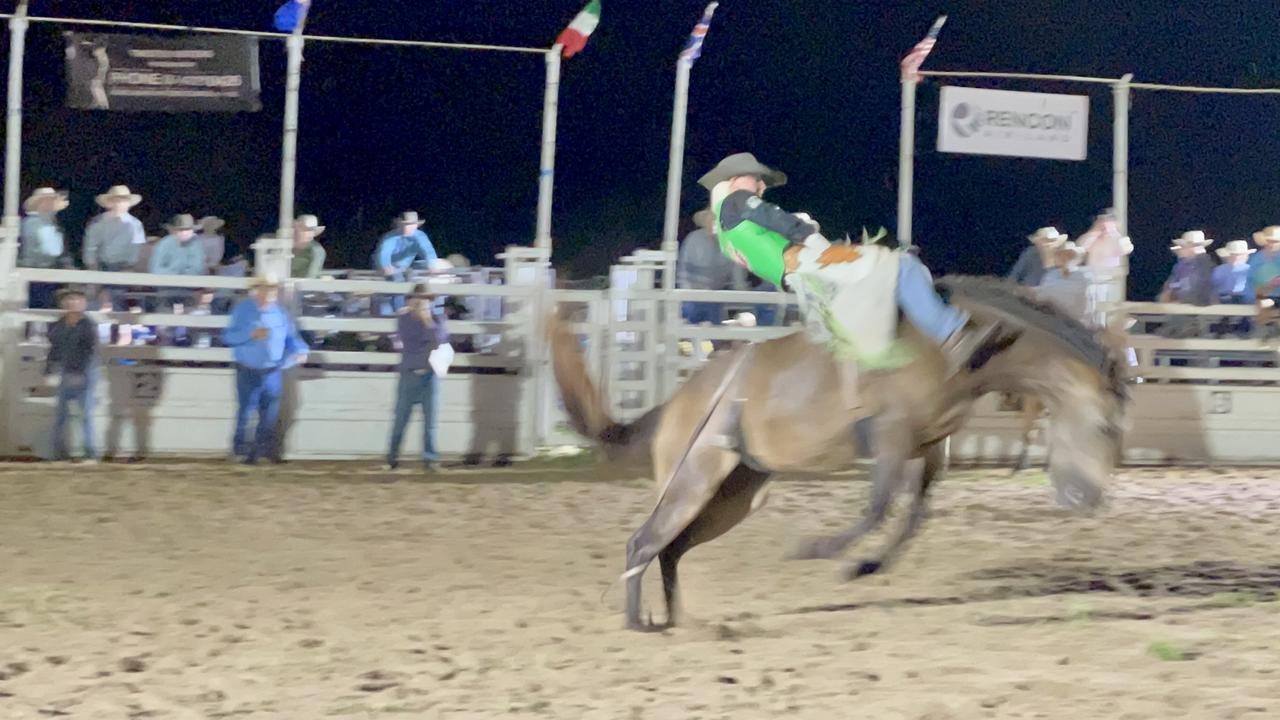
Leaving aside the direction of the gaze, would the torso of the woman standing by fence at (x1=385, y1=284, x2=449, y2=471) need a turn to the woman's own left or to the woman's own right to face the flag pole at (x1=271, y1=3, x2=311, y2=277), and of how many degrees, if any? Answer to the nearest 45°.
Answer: approximately 135° to the woman's own right

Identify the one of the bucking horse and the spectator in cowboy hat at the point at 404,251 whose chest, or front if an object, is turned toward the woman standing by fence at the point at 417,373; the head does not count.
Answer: the spectator in cowboy hat

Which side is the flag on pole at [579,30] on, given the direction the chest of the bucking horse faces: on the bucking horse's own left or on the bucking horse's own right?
on the bucking horse's own left

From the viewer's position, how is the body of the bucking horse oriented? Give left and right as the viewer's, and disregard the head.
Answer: facing to the right of the viewer

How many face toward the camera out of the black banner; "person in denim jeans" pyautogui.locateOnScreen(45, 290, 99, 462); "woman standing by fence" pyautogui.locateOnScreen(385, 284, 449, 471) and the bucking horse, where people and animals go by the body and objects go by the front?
3

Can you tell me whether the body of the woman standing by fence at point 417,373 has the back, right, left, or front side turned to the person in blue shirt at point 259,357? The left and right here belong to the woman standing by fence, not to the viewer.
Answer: right

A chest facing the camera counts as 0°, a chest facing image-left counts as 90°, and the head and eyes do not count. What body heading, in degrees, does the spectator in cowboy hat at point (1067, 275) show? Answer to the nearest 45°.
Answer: approximately 0°

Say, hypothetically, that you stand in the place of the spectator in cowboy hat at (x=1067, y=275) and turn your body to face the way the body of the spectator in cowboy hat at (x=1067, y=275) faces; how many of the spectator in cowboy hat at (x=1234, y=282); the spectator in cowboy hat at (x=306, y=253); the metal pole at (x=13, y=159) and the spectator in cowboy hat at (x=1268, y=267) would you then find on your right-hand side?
2
